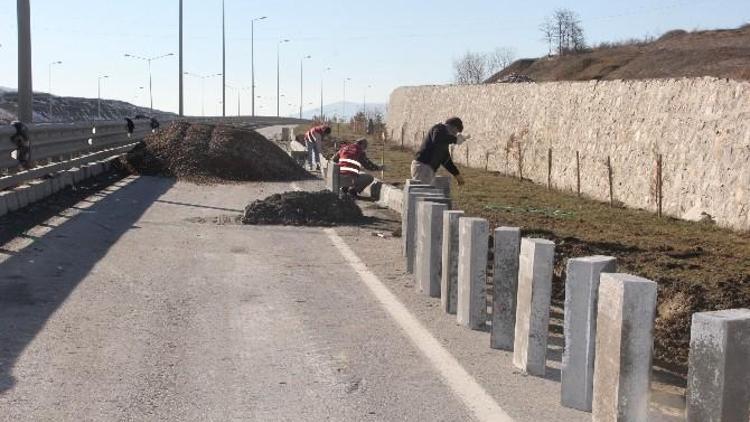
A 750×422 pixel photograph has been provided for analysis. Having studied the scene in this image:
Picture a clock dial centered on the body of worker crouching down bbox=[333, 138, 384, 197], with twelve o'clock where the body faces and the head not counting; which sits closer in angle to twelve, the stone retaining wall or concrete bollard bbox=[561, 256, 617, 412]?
the stone retaining wall

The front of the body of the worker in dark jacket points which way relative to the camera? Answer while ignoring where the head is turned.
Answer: to the viewer's right

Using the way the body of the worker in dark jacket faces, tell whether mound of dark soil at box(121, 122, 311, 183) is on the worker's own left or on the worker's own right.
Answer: on the worker's own left

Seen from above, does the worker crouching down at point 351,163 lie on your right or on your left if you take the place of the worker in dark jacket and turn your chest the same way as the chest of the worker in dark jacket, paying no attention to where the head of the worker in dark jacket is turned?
on your left

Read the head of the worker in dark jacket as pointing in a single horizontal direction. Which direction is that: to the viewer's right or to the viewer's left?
to the viewer's right

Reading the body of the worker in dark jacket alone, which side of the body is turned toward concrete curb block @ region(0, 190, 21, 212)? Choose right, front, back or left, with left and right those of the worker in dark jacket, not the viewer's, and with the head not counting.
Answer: back

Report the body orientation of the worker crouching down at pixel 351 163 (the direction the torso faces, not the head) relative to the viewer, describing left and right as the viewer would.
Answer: facing to the right of the viewer

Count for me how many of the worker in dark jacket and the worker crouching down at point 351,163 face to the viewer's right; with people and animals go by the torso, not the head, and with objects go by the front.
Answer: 2

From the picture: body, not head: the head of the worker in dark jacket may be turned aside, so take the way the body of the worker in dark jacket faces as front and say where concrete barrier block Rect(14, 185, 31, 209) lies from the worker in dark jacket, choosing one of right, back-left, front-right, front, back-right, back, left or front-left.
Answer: back

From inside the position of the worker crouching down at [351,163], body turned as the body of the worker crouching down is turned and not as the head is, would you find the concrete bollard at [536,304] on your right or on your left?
on your right
